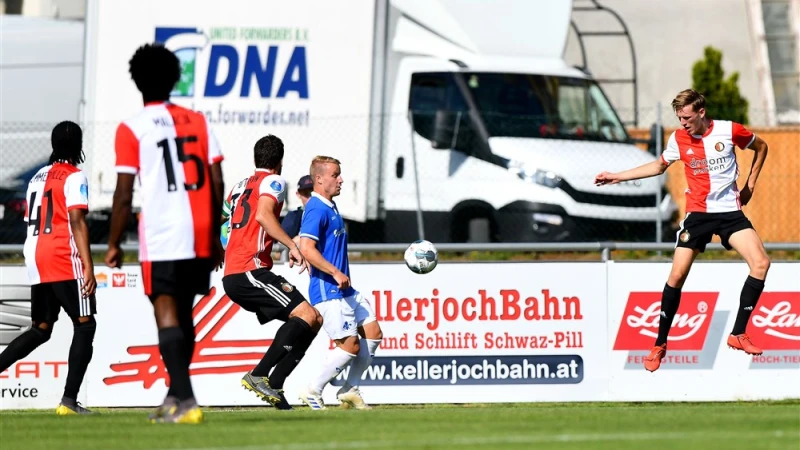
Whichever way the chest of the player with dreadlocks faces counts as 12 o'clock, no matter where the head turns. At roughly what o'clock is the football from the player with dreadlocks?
The football is roughly at 1 o'clock from the player with dreadlocks.

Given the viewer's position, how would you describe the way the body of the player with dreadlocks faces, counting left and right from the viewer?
facing away from the viewer and to the right of the viewer

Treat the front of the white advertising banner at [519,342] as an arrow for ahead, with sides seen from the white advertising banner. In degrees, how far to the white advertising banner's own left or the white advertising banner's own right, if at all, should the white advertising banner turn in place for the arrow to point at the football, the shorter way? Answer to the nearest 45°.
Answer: approximately 45° to the white advertising banner's own right

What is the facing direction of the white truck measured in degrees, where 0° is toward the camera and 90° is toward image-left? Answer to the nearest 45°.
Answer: approximately 315°

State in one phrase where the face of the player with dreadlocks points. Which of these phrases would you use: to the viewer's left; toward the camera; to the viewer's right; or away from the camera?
away from the camera

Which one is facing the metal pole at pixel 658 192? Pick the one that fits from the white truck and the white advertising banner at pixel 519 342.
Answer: the white truck

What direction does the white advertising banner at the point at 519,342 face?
toward the camera

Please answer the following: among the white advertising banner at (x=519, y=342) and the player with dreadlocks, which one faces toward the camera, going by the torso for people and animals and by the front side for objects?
the white advertising banner

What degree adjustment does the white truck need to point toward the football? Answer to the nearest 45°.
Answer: approximately 45° to its right

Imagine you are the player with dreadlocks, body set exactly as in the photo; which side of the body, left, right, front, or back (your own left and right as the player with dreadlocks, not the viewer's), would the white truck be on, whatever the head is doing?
front

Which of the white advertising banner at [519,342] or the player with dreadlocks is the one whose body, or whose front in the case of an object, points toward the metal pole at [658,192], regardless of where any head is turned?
the player with dreadlocks

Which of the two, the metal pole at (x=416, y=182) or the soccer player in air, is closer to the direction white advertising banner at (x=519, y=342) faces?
the soccer player in air

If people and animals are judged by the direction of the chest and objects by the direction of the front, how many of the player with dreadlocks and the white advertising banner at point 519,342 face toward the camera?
1

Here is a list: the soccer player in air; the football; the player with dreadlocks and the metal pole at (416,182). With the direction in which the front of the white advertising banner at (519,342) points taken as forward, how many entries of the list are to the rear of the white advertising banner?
1
